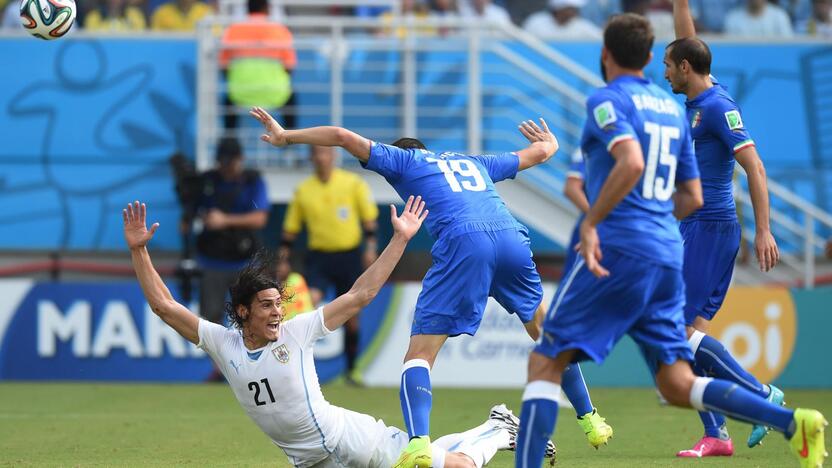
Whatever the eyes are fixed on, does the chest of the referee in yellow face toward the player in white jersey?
yes

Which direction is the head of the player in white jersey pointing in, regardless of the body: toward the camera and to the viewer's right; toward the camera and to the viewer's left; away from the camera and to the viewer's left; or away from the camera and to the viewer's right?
toward the camera and to the viewer's right

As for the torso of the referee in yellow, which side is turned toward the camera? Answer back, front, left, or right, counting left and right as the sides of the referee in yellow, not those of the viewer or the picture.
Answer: front

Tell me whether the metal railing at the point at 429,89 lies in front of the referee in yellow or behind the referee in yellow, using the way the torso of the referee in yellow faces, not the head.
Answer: behind

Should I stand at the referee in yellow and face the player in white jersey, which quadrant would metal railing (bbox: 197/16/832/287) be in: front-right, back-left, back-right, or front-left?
back-left

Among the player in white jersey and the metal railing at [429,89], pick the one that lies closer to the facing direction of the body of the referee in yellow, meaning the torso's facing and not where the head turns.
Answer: the player in white jersey
